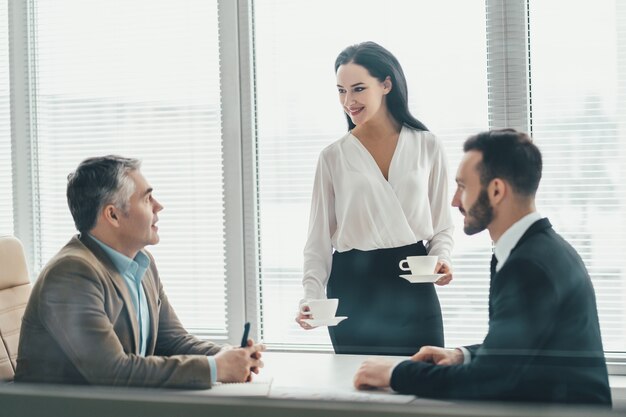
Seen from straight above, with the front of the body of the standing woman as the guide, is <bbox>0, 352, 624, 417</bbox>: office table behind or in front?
in front

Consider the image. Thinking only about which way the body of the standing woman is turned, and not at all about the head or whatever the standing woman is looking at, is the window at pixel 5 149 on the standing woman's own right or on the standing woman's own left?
on the standing woman's own right

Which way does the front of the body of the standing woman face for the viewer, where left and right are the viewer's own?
facing the viewer

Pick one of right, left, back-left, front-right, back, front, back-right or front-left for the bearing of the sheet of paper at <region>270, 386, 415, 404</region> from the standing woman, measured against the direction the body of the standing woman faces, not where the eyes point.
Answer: front

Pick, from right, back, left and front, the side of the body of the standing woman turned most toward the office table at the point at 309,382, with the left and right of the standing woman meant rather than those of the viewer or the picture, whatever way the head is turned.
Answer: front

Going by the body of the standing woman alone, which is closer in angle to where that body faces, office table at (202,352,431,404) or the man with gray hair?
the office table

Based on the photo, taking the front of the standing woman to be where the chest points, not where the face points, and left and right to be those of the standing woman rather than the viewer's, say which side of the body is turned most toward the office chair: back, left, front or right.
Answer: right

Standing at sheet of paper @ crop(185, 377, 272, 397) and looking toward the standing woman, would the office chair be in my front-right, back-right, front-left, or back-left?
front-left

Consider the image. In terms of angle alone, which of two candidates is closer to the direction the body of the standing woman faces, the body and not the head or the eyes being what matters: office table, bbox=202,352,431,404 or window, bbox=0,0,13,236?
the office table

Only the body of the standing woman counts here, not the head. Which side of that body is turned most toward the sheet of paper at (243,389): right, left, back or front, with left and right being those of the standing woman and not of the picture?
front

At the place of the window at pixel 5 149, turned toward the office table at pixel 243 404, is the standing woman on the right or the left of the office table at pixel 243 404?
left

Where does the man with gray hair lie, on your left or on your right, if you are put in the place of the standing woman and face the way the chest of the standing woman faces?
on your right

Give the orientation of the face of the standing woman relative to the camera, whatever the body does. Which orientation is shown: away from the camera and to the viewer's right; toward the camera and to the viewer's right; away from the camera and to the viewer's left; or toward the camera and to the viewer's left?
toward the camera and to the viewer's left

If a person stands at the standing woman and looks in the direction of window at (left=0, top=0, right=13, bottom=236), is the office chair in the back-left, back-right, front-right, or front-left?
front-left
